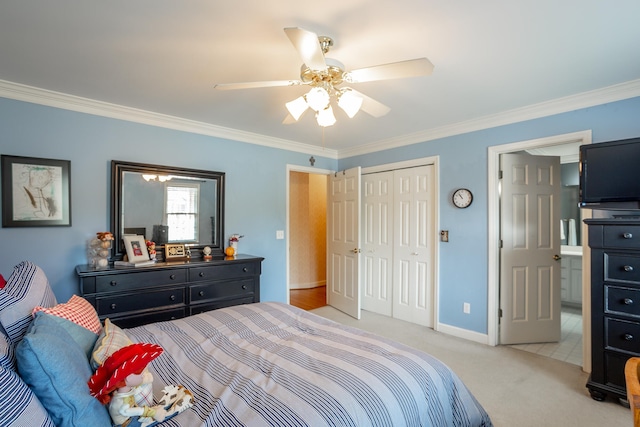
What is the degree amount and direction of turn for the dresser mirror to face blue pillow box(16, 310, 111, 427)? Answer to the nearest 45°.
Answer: approximately 45° to its right

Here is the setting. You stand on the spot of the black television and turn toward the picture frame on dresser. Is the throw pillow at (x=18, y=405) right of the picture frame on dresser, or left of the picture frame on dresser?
left

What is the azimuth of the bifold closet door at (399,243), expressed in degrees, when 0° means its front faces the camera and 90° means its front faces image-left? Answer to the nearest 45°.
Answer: approximately 45°

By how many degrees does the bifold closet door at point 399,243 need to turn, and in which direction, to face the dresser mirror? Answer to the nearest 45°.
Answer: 0° — it already faces it

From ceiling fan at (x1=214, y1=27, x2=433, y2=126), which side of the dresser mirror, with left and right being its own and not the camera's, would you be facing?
front

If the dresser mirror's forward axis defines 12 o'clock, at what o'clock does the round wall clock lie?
The round wall clock is roughly at 11 o'clock from the dresser mirror.

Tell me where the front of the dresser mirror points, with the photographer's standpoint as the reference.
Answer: facing the viewer and to the right of the viewer

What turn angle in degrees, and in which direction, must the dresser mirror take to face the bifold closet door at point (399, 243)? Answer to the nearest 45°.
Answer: approximately 45° to its left

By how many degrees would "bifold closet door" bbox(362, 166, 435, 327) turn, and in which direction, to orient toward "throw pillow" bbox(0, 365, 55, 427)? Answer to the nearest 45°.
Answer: approximately 45° to its left

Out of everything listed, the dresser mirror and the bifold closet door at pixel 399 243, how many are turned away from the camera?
0

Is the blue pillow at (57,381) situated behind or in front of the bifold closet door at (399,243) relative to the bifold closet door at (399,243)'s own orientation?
in front

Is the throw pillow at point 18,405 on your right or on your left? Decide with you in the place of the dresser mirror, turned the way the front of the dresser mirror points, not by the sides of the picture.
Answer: on your right

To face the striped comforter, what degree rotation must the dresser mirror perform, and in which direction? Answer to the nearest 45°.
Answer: approximately 45° to its right

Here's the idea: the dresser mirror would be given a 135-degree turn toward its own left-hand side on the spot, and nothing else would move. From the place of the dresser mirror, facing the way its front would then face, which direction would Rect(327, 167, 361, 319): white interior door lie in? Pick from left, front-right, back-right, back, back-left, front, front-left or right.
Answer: right
